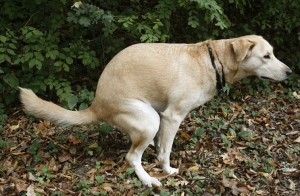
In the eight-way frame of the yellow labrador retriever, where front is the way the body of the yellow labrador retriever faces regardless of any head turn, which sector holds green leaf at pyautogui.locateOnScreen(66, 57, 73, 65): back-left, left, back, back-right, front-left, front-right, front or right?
back-left

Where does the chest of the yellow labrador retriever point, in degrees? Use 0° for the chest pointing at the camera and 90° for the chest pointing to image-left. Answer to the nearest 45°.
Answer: approximately 270°

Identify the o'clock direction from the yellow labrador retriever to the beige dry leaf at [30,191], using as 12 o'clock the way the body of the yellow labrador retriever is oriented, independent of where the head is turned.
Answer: The beige dry leaf is roughly at 5 o'clock from the yellow labrador retriever.

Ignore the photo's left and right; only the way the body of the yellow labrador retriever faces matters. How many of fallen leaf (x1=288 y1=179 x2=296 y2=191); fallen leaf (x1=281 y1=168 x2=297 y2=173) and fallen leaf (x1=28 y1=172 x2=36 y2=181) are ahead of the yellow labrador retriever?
2

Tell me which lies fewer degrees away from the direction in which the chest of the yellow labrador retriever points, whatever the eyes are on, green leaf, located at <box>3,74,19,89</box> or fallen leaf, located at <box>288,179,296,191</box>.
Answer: the fallen leaf

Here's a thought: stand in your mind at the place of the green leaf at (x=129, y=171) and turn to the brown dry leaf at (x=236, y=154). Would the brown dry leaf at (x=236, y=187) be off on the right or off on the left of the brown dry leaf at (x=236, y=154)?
right

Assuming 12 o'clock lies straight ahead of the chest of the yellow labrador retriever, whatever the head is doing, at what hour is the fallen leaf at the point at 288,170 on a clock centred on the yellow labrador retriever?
The fallen leaf is roughly at 12 o'clock from the yellow labrador retriever.

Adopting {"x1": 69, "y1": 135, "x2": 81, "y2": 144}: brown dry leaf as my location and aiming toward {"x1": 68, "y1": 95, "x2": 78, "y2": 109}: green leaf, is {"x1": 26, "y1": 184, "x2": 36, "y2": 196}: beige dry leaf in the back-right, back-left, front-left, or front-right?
back-left

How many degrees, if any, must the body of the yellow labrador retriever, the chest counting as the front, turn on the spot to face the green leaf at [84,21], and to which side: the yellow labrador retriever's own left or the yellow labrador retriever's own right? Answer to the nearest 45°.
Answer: approximately 135° to the yellow labrador retriever's own left

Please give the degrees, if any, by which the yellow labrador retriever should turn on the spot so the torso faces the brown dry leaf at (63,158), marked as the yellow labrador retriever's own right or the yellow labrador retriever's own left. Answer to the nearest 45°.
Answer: approximately 180°

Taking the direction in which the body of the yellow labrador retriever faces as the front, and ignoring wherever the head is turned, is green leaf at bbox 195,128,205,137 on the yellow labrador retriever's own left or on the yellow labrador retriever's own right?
on the yellow labrador retriever's own left

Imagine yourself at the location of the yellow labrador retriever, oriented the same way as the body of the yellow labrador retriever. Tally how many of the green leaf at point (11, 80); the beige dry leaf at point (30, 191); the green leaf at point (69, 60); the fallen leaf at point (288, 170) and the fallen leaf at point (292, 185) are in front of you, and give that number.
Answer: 2
